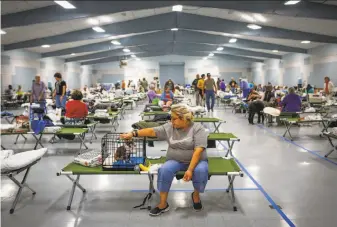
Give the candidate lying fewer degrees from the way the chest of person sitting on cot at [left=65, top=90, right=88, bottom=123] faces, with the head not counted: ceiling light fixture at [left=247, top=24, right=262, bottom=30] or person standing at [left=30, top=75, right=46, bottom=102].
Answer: the person standing

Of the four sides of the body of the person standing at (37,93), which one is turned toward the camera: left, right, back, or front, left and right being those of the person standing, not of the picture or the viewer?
front

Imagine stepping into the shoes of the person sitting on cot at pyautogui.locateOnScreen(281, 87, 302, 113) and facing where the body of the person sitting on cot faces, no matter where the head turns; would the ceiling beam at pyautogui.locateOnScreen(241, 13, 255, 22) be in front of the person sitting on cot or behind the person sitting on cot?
in front
